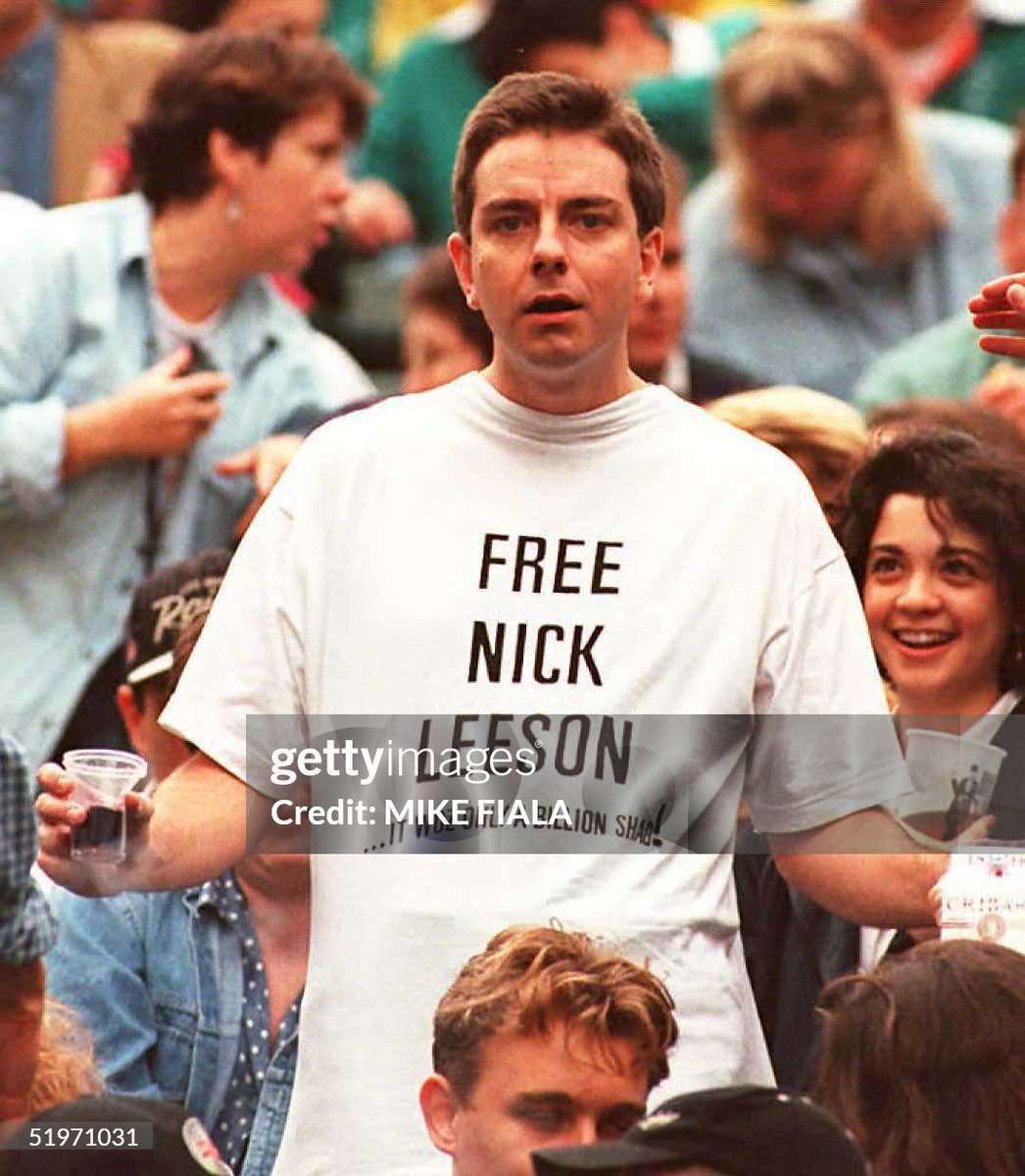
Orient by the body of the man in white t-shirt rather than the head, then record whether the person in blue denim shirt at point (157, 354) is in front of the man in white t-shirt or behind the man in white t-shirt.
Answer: behind

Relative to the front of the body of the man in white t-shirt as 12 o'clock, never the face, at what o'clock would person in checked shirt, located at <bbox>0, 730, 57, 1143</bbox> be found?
The person in checked shirt is roughly at 2 o'clock from the man in white t-shirt.

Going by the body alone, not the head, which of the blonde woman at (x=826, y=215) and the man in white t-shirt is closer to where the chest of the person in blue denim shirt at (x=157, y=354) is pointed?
the man in white t-shirt

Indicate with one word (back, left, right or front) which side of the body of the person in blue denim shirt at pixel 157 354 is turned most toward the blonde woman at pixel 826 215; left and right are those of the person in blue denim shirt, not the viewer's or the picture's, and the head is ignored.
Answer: left

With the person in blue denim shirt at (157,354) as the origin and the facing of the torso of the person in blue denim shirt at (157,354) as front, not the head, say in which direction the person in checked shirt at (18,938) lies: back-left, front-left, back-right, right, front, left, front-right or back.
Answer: front-right

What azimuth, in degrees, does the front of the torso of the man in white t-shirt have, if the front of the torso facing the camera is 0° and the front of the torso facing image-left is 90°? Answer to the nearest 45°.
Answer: approximately 0°

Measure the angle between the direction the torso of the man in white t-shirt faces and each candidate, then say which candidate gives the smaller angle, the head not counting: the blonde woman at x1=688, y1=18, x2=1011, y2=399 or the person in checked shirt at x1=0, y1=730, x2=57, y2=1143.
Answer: the person in checked shirt

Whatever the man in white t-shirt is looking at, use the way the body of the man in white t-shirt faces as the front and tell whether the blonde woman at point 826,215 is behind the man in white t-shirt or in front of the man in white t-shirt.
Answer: behind

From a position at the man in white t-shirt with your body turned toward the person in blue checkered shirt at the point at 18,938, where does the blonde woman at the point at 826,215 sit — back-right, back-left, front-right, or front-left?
back-right

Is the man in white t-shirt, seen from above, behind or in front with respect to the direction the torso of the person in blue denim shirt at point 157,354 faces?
in front

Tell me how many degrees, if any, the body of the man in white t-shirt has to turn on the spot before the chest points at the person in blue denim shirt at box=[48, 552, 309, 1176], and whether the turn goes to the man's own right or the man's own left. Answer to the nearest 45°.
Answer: approximately 135° to the man's own right

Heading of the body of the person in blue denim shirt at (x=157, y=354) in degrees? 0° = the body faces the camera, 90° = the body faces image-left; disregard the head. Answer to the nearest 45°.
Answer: approximately 315°
